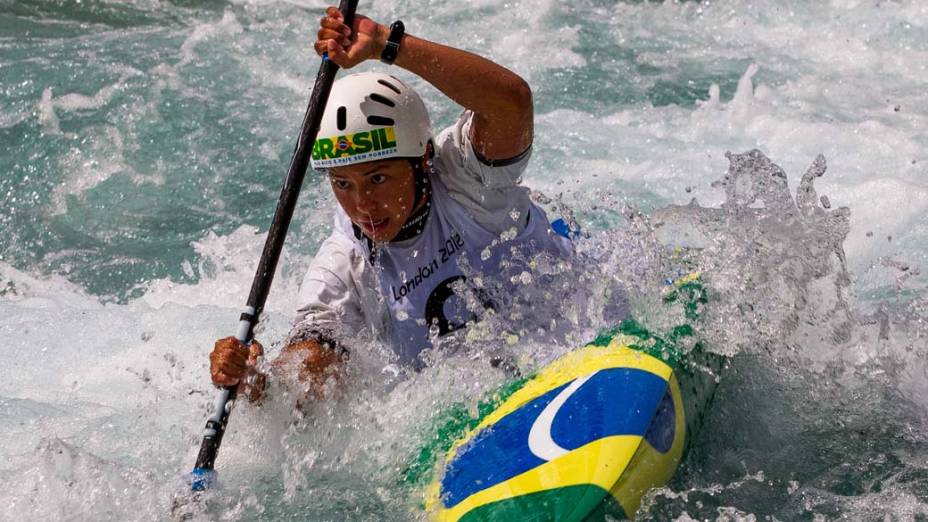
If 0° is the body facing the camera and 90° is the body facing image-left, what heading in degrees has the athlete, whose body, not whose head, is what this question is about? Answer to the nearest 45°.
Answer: approximately 45°

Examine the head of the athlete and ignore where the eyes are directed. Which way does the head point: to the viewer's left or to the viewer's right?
to the viewer's left
